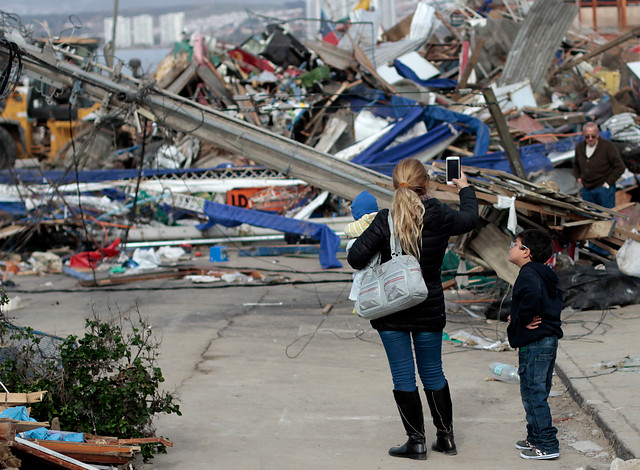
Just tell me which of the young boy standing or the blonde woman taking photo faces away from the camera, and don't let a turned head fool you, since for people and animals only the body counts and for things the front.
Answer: the blonde woman taking photo

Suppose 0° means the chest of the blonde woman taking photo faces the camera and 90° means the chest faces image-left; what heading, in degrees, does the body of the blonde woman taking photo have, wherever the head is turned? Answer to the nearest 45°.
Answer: approximately 180°

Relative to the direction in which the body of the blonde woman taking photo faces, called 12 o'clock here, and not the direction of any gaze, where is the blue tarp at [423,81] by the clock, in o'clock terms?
The blue tarp is roughly at 12 o'clock from the blonde woman taking photo.

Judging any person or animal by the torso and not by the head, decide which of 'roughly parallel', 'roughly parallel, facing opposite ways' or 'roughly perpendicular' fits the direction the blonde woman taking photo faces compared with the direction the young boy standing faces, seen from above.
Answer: roughly perpendicular

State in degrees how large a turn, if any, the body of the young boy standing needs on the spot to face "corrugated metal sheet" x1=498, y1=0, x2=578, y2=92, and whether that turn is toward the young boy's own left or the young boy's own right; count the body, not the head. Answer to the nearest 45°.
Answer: approximately 90° to the young boy's own right

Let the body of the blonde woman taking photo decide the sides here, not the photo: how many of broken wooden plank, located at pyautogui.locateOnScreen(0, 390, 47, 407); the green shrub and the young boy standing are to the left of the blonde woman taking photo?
2

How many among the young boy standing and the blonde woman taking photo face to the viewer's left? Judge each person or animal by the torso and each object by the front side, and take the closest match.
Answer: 1

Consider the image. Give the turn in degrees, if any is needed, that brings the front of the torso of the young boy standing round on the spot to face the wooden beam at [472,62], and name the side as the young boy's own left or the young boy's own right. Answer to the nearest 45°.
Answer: approximately 90° to the young boy's own right

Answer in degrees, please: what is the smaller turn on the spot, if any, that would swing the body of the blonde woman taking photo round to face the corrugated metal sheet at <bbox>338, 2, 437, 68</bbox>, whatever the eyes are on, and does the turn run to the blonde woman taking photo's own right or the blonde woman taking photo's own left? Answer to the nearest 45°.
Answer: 0° — they already face it

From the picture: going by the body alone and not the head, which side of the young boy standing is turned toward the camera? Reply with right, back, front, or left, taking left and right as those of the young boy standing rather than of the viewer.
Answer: left

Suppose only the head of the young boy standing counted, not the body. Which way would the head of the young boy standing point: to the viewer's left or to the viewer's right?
to the viewer's left

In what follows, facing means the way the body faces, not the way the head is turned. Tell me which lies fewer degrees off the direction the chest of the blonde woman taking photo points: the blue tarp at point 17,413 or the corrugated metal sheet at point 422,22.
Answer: the corrugated metal sheet

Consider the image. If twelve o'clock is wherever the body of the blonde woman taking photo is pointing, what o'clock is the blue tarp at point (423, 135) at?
The blue tarp is roughly at 12 o'clock from the blonde woman taking photo.

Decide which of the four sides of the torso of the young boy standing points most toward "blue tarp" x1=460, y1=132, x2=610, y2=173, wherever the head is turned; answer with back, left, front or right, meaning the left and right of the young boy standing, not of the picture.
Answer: right

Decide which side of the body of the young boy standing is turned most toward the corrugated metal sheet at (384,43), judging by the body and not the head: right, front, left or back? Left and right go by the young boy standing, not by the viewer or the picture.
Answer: right
